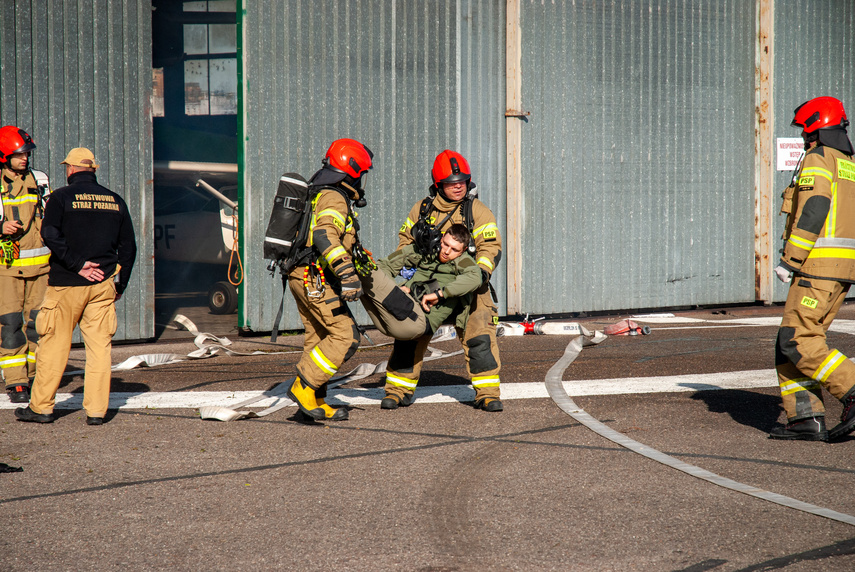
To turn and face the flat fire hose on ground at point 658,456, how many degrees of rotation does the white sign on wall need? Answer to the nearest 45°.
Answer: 0° — it already faces it

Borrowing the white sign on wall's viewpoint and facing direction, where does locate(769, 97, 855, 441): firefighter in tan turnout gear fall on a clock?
The firefighter in tan turnout gear is roughly at 12 o'clock from the white sign on wall.

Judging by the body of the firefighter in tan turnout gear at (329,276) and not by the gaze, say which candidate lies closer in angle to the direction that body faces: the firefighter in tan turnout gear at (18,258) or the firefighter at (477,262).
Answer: the firefighter

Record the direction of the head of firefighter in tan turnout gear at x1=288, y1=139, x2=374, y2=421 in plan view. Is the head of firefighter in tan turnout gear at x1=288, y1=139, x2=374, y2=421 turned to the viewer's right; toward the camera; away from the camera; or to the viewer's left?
to the viewer's right

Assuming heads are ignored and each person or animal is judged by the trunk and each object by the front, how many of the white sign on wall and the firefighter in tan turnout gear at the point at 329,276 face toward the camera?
1

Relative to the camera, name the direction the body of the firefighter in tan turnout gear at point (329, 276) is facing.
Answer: to the viewer's right

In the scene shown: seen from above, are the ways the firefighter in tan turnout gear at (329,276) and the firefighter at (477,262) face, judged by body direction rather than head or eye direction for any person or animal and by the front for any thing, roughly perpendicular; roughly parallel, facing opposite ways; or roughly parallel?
roughly perpendicular

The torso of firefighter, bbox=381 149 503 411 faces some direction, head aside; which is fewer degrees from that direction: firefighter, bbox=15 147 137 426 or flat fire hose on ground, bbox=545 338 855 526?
the flat fire hose on ground

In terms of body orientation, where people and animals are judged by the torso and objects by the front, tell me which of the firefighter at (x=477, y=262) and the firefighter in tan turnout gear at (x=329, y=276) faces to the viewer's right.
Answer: the firefighter in tan turnout gear

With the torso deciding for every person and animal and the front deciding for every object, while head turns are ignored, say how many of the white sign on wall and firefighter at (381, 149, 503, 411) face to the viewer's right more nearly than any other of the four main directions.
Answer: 0
